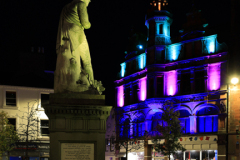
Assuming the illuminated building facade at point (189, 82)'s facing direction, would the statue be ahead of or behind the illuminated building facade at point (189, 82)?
ahead

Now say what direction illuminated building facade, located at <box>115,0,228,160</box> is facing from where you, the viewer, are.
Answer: facing the viewer and to the left of the viewer
